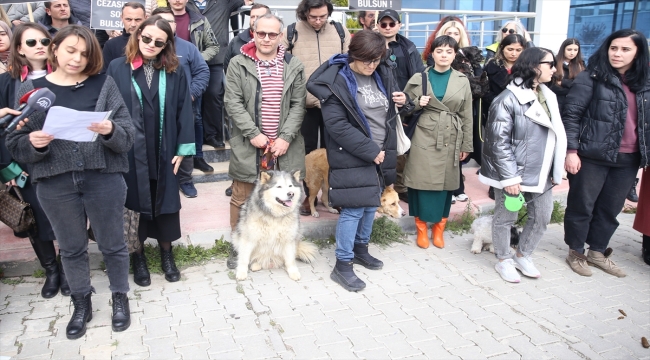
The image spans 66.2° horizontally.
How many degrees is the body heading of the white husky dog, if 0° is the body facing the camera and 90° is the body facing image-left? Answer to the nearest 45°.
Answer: approximately 0°

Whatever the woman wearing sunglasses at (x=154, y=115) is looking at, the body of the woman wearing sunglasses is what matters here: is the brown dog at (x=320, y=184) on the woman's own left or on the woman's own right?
on the woman's own left

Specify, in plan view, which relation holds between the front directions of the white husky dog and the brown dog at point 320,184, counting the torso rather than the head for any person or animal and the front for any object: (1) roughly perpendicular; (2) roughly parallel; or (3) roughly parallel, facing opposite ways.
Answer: roughly perpendicular

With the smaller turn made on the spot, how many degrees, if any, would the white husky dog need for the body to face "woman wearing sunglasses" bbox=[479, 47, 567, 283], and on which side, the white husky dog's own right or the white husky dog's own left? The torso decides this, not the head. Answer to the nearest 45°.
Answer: approximately 90° to the white husky dog's own left

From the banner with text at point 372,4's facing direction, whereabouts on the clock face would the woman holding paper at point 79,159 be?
The woman holding paper is roughly at 1 o'clock from the banner with text.

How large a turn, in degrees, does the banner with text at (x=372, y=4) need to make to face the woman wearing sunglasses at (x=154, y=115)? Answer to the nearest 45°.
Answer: approximately 45° to its right

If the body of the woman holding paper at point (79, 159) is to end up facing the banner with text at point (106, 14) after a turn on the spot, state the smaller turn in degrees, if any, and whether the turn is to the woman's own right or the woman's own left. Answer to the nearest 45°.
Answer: approximately 180°

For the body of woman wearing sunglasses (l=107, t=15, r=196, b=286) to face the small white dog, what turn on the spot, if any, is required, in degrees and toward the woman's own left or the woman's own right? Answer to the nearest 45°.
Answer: approximately 90° to the woman's own left

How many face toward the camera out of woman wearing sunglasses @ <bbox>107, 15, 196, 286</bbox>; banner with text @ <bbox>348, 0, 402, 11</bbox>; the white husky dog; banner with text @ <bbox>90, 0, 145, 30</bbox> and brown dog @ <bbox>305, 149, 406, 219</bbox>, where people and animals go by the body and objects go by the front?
4
